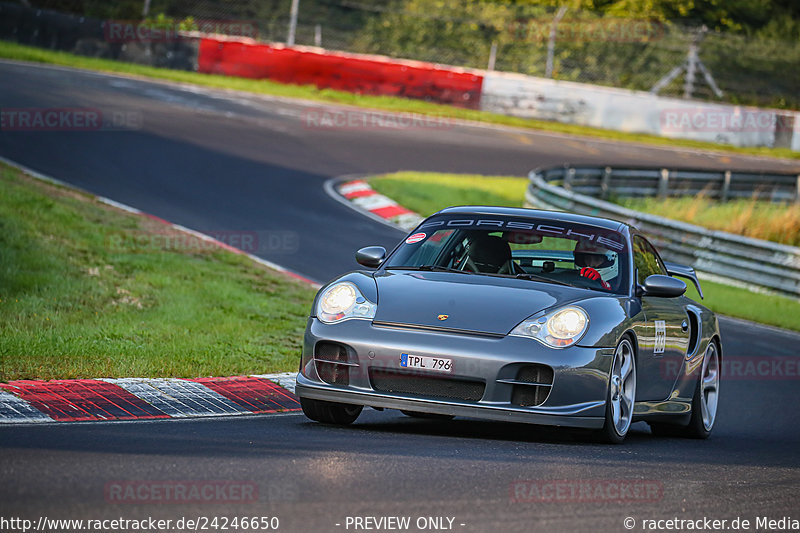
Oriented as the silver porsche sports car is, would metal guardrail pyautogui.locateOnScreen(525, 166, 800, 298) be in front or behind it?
behind

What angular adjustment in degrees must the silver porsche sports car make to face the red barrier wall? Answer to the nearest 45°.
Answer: approximately 135° to its right

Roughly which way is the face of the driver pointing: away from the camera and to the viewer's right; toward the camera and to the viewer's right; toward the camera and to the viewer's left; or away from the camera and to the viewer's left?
toward the camera and to the viewer's left

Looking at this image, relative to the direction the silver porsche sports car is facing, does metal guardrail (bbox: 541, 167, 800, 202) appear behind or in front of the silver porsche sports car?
behind

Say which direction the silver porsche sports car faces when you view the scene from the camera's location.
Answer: facing the viewer and to the left of the viewer

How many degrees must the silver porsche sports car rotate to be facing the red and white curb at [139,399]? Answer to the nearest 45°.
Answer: approximately 45° to its right
